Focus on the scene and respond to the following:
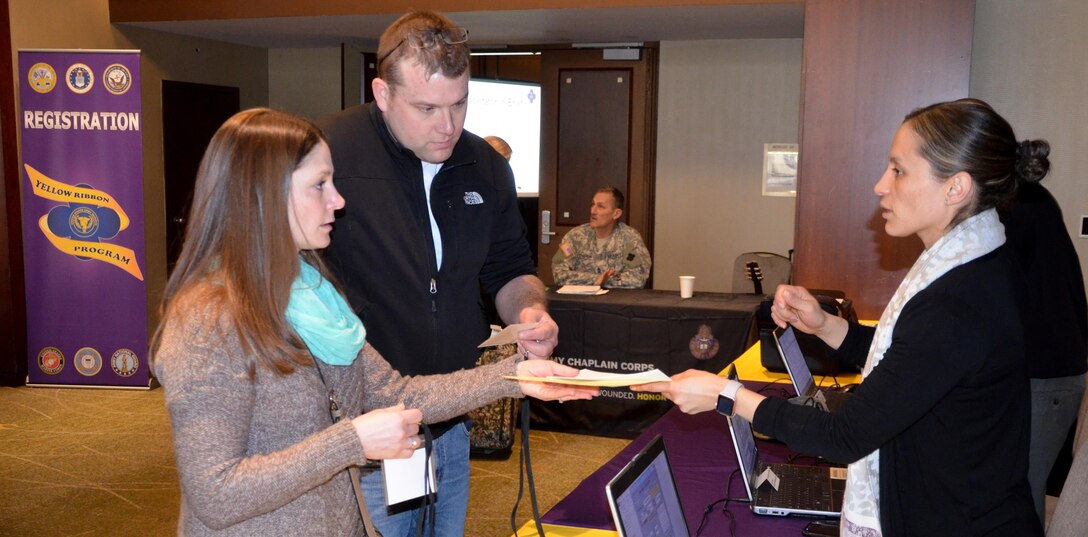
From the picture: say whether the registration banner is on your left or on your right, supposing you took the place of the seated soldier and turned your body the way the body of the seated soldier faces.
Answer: on your right

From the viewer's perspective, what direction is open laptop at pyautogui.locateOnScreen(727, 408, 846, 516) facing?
to the viewer's right

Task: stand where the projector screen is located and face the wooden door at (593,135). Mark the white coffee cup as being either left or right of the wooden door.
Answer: right

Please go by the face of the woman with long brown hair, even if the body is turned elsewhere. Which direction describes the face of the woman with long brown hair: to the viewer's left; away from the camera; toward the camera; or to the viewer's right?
to the viewer's right

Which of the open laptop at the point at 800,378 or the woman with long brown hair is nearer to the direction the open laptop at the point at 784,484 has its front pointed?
the open laptop

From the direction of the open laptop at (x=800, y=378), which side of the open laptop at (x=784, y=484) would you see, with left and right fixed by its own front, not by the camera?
left

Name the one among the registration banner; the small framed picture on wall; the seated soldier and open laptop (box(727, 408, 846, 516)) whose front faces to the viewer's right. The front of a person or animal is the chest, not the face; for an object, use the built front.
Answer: the open laptop

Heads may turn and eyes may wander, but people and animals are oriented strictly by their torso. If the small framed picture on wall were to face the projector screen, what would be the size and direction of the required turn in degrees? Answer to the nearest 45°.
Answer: approximately 90° to its right

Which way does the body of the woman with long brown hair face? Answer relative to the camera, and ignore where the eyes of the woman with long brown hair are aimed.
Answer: to the viewer's right

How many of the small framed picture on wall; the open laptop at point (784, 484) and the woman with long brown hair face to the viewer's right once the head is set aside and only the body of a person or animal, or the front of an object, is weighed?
2

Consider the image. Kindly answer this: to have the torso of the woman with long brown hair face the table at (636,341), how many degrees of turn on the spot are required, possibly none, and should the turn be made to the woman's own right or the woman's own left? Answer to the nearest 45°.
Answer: approximately 45° to the woman's own left
